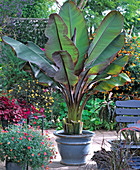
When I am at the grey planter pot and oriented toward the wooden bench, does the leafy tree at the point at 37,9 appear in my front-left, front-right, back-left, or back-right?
front-left

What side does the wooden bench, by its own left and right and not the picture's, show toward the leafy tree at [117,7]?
back

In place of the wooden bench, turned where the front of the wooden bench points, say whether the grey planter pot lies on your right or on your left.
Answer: on your right

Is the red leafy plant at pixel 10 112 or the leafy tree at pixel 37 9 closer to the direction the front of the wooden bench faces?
the red leafy plant

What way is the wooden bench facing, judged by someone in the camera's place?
facing the viewer

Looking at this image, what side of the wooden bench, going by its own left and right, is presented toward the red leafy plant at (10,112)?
right

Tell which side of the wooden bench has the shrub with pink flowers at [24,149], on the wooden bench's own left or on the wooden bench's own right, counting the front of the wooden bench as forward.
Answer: on the wooden bench's own right

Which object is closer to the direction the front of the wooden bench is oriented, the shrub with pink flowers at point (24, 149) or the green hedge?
the shrub with pink flowers

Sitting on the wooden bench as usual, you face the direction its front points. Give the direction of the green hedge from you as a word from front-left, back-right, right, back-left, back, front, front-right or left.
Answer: back-right

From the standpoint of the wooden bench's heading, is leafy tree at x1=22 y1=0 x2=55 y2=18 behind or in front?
behind
